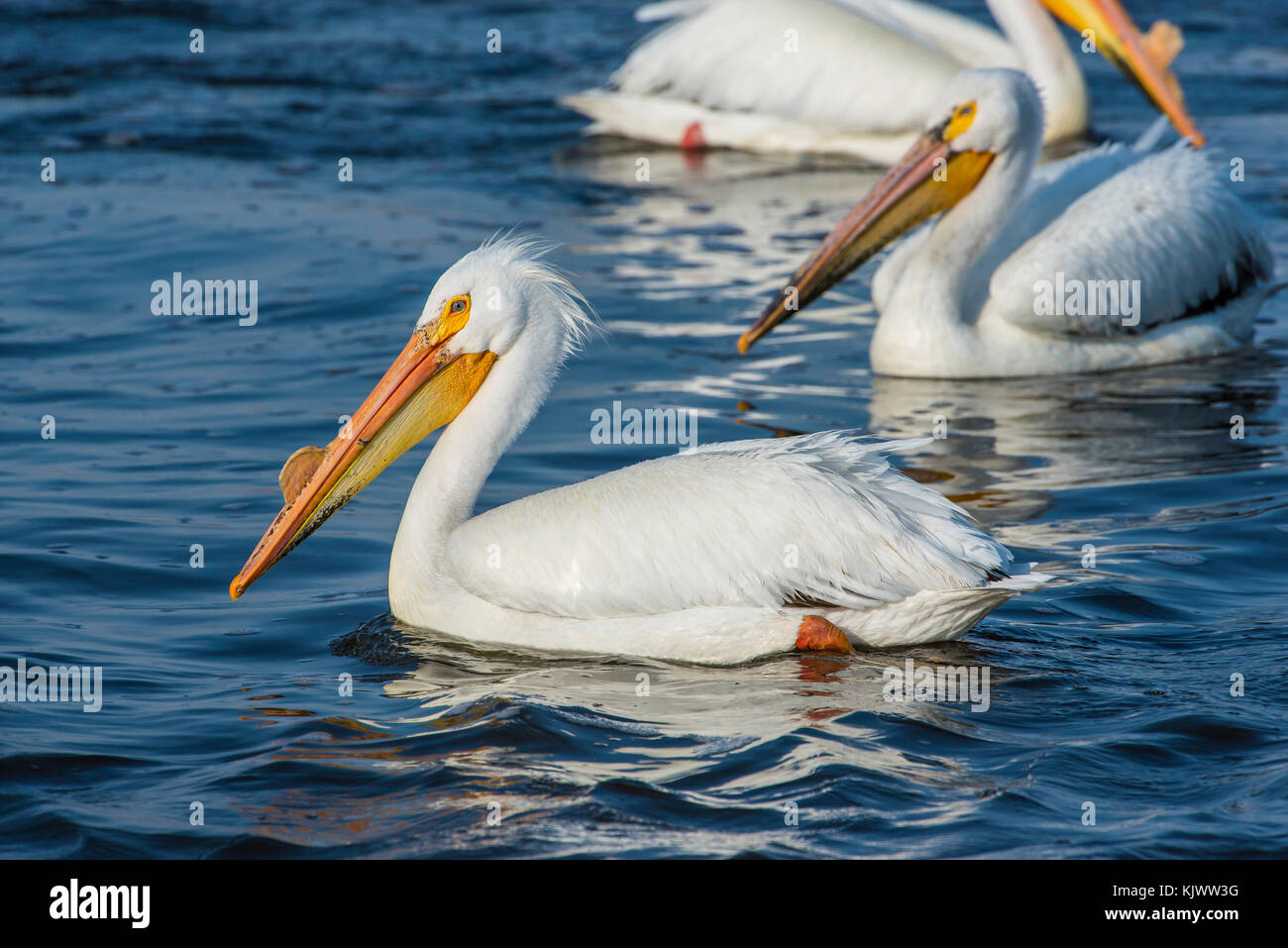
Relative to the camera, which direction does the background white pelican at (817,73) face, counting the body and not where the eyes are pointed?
to the viewer's right

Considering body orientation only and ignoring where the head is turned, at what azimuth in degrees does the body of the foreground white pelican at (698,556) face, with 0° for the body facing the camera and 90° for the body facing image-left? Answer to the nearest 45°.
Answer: approximately 90°

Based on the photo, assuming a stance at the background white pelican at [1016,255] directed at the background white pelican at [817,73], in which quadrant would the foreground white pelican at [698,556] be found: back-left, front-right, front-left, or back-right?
back-left

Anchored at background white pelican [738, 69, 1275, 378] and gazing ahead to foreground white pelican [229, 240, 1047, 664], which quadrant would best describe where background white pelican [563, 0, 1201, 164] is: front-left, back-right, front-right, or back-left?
back-right

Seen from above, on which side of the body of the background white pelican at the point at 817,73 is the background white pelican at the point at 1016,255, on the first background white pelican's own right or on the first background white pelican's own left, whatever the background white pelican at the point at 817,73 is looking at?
on the first background white pelican's own right

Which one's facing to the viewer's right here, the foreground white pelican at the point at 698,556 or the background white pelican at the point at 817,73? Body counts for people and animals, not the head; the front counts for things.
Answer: the background white pelican

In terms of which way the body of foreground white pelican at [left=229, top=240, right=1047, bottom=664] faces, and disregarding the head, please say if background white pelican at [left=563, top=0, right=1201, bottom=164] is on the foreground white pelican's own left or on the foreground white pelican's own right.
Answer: on the foreground white pelican's own right

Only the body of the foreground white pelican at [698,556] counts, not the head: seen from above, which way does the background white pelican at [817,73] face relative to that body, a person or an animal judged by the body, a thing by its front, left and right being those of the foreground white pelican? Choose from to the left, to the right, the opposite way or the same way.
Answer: the opposite way

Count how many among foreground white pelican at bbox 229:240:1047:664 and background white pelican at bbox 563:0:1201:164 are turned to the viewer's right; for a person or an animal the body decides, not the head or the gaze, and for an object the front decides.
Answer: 1

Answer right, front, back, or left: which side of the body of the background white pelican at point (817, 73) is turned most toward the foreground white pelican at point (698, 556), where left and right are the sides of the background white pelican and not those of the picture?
right
